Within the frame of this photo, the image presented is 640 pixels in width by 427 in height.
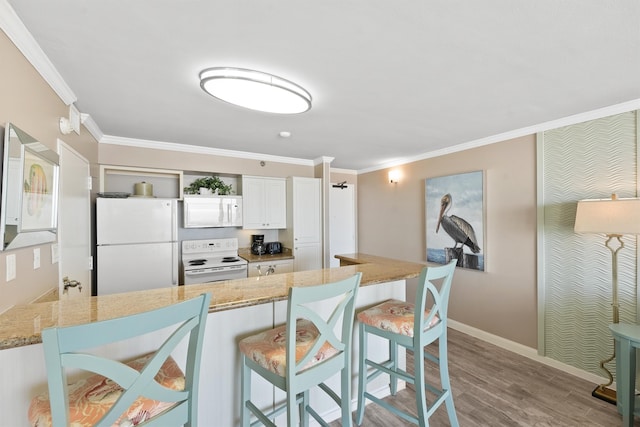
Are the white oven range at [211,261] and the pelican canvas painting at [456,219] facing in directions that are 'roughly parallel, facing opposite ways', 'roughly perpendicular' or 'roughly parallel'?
roughly perpendicular

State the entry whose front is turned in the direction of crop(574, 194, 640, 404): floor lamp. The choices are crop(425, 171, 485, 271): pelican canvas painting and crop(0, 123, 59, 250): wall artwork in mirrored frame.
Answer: the wall artwork in mirrored frame

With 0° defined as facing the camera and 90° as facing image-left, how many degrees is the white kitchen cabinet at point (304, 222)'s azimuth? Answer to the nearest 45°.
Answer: approximately 0°

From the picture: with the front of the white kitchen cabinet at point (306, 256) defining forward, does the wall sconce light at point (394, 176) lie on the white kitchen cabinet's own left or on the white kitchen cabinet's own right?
on the white kitchen cabinet's own left

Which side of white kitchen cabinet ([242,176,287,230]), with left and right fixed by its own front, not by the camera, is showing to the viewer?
front

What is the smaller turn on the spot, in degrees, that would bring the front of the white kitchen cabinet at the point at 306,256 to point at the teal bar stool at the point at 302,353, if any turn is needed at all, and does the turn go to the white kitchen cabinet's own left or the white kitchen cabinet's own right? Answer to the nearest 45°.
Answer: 0° — it already faces it

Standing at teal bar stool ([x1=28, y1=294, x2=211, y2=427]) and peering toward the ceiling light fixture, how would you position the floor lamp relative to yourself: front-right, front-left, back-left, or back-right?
front-right

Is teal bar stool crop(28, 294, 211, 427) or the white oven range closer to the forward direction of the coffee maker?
the teal bar stool

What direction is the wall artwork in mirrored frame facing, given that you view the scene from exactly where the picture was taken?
facing the viewer and to the right of the viewer

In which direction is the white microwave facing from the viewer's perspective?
toward the camera

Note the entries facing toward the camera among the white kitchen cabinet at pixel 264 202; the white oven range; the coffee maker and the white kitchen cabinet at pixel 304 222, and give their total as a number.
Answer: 4

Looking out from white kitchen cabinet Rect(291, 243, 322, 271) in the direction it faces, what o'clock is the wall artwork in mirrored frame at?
The wall artwork in mirrored frame is roughly at 1 o'clock from the white kitchen cabinet.

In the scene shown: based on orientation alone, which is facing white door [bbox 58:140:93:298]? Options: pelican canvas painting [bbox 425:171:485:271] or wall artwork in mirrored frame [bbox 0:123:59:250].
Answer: the pelican canvas painting

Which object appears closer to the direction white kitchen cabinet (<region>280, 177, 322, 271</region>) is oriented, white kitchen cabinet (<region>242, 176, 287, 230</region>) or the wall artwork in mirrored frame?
the wall artwork in mirrored frame

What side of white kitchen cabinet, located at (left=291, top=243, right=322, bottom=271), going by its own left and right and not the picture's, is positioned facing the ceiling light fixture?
front

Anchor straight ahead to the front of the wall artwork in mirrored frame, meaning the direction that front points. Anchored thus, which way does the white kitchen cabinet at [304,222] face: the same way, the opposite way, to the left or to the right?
to the right
